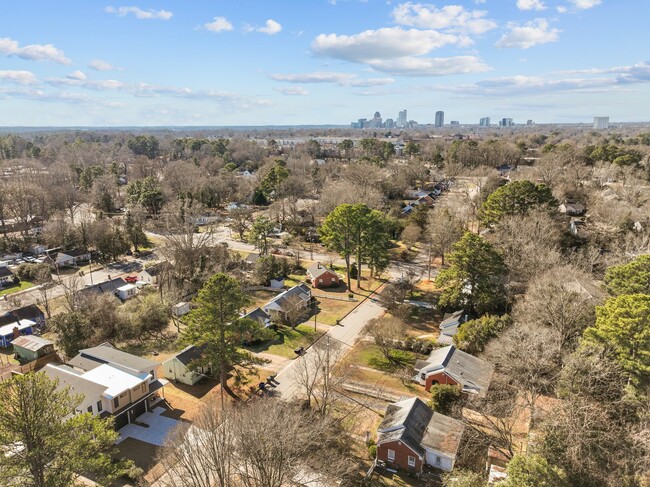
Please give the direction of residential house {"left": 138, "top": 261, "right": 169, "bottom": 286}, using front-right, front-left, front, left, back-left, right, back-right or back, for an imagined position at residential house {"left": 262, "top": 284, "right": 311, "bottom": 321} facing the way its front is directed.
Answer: back

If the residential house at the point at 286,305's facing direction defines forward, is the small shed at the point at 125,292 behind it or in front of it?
behind

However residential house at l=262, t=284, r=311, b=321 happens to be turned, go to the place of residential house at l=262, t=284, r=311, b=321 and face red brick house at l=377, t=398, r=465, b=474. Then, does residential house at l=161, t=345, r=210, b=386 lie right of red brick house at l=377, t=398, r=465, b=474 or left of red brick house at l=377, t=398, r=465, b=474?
right

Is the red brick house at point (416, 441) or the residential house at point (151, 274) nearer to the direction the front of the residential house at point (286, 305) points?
the red brick house

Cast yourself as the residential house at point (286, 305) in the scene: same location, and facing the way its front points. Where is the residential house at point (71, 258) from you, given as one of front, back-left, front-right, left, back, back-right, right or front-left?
back

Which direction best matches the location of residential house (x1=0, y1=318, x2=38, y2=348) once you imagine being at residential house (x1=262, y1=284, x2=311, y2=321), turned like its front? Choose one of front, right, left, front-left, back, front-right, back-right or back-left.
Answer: back-right

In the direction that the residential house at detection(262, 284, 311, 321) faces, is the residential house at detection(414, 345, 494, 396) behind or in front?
in front

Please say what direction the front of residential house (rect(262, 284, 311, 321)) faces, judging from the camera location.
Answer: facing the viewer and to the right of the viewer

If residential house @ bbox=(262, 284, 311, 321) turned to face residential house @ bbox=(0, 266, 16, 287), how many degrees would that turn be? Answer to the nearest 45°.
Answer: approximately 135° to its right
